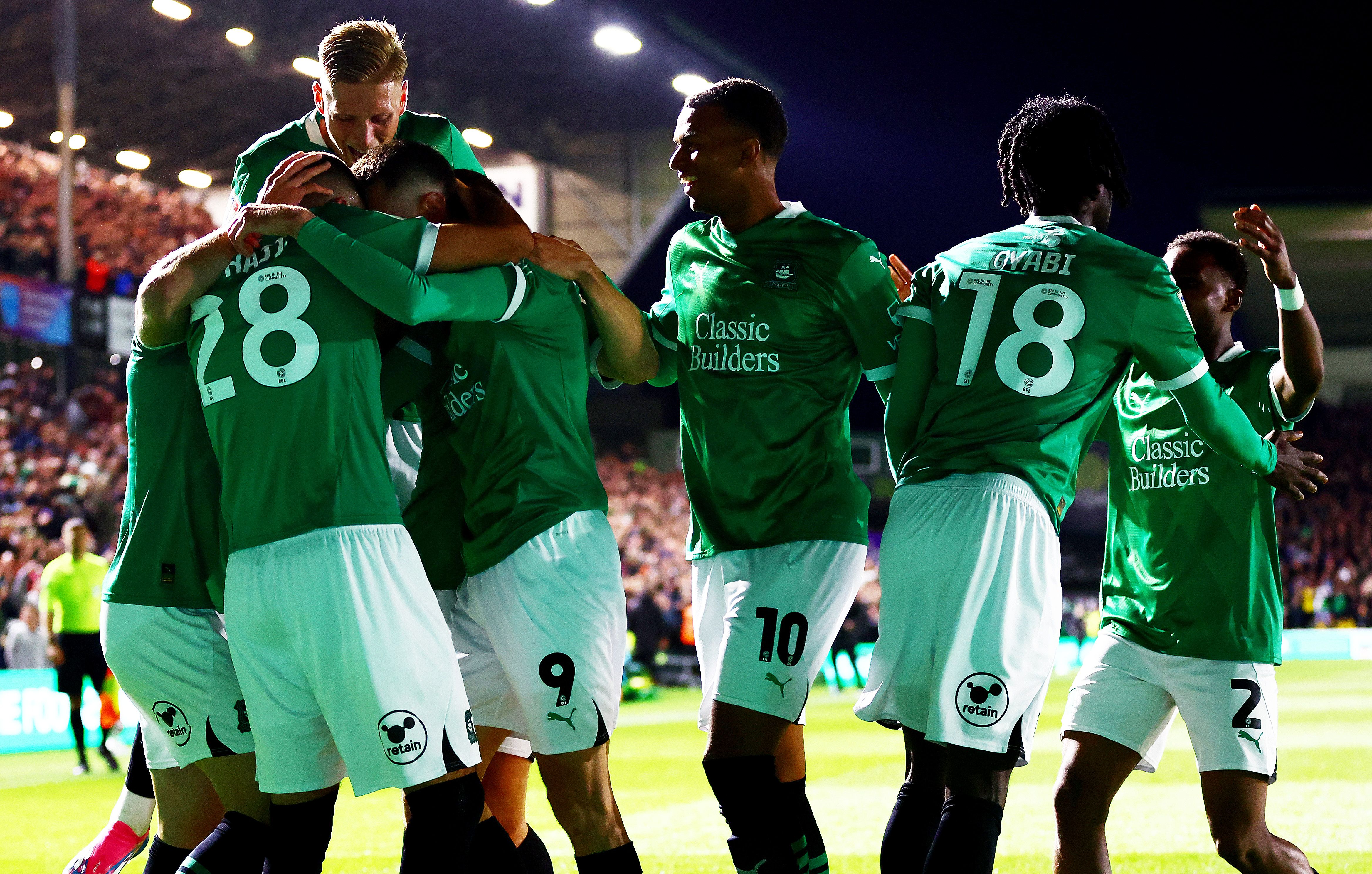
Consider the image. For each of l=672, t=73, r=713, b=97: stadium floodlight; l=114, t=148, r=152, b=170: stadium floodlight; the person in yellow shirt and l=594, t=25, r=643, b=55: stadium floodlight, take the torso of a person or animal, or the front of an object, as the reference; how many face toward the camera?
4

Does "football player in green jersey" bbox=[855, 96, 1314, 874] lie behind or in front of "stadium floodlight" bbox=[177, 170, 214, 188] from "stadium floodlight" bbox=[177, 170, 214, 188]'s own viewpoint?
in front

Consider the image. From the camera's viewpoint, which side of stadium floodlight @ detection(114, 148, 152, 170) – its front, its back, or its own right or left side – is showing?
front

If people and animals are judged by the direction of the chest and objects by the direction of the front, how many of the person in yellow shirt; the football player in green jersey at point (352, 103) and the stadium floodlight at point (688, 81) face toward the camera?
3

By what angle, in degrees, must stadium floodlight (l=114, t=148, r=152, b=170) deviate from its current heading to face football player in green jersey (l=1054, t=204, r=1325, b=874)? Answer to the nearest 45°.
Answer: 0° — it already faces them

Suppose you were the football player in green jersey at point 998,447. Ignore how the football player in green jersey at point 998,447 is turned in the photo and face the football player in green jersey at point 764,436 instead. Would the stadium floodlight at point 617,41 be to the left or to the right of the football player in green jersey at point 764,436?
right

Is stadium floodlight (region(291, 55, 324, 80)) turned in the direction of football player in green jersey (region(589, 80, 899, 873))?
yes

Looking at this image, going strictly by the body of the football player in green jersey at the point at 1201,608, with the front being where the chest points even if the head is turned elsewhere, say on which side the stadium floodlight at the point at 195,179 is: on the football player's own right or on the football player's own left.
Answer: on the football player's own right

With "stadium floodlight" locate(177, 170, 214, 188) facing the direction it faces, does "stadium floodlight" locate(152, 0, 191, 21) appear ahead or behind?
ahead

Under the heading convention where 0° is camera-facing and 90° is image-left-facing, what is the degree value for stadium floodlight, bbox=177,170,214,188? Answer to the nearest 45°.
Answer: approximately 0°

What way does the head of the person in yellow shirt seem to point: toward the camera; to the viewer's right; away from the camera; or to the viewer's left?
toward the camera

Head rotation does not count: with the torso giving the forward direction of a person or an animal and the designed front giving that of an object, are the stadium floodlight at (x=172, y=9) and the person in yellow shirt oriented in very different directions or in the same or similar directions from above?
same or similar directions

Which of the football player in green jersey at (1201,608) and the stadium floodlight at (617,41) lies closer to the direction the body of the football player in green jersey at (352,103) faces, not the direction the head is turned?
the football player in green jersey

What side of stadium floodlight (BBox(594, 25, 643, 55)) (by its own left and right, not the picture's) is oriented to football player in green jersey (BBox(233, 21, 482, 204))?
front

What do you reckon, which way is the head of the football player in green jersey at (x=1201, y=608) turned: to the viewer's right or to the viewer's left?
to the viewer's left

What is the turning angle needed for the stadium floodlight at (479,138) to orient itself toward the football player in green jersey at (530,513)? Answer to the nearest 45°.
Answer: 0° — it already faces them

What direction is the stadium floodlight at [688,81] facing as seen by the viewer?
toward the camera
